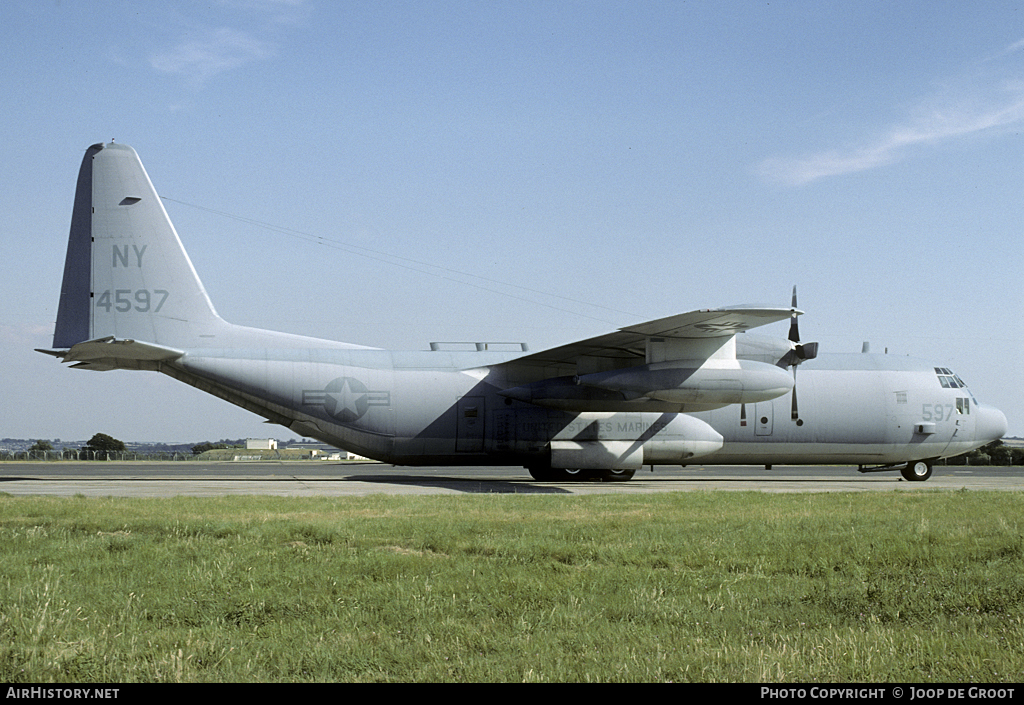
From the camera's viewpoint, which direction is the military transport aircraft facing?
to the viewer's right
